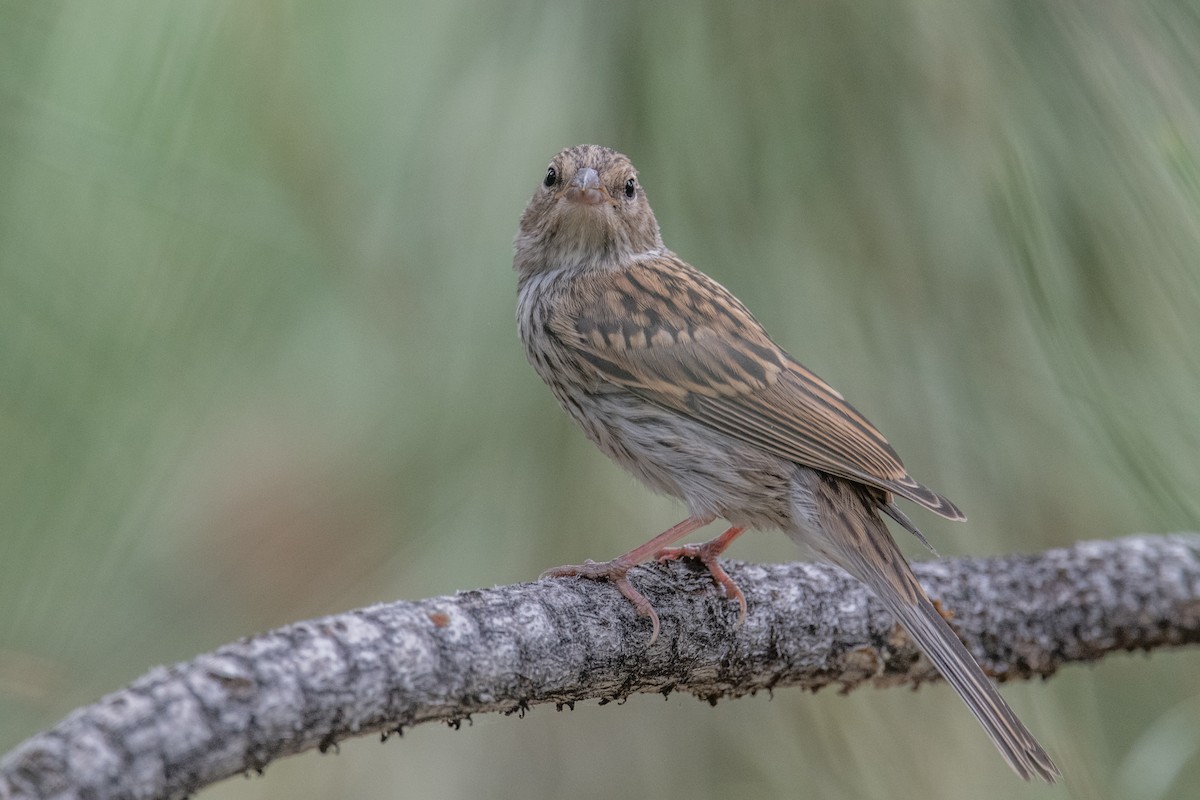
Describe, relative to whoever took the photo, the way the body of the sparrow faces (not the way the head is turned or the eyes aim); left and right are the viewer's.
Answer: facing to the left of the viewer
